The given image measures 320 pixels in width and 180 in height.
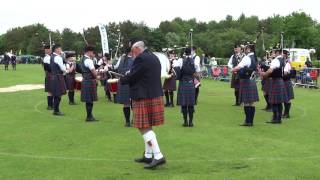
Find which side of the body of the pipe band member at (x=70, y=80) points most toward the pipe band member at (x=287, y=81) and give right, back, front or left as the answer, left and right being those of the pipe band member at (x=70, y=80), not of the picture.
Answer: front

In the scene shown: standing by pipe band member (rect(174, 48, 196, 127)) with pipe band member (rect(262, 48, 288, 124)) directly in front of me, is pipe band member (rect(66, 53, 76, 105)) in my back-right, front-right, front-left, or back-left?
back-left

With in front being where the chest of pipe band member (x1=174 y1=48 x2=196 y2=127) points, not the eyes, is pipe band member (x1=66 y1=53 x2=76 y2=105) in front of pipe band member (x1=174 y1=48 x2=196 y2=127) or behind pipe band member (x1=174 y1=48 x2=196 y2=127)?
in front

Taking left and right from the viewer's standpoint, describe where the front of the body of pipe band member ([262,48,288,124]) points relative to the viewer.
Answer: facing to the left of the viewer

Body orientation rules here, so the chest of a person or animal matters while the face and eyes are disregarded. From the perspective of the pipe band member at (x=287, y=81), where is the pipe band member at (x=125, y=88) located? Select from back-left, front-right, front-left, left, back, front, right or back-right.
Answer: front-left

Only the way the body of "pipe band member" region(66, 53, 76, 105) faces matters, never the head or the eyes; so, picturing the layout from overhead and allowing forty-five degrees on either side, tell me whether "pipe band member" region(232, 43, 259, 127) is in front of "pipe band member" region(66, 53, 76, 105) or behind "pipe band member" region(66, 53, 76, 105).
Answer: in front

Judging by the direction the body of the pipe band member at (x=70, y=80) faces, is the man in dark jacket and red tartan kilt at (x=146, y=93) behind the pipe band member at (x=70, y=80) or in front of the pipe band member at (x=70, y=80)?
in front

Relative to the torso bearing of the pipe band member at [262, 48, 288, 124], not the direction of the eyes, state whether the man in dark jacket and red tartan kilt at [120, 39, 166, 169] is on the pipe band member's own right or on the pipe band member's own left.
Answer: on the pipe band member's own left

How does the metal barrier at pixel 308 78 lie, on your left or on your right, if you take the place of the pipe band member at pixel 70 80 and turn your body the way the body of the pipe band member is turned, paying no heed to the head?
on your left

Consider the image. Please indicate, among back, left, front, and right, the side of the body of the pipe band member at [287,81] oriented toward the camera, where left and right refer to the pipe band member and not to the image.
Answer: left
